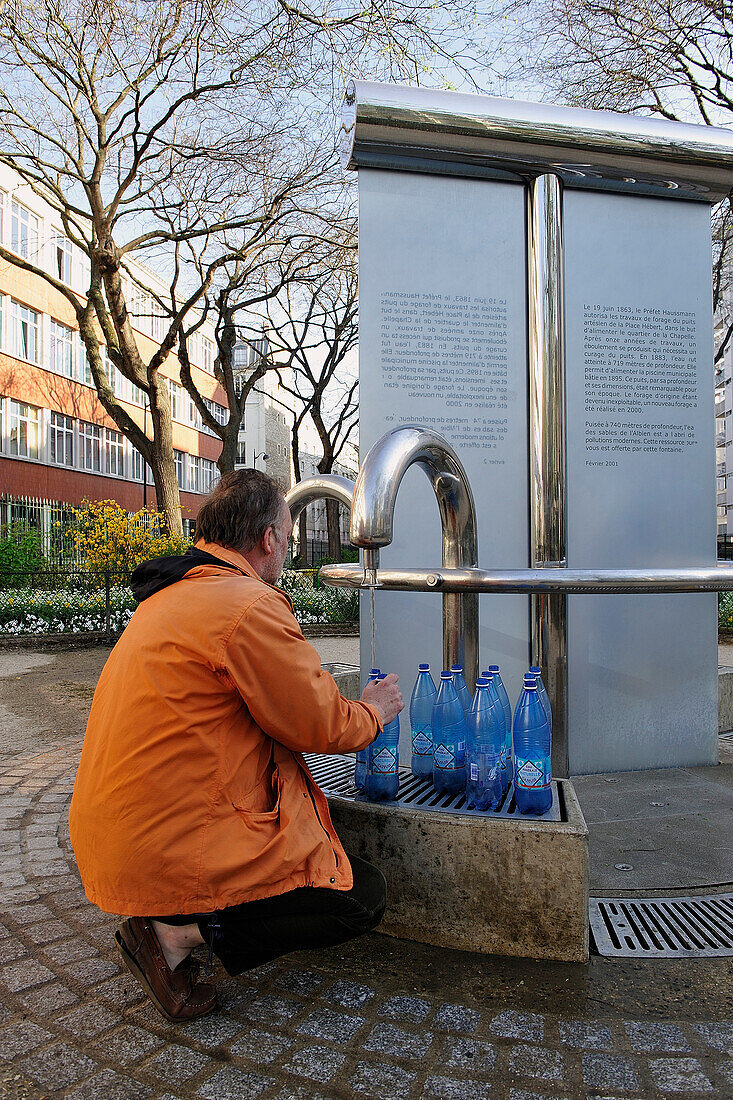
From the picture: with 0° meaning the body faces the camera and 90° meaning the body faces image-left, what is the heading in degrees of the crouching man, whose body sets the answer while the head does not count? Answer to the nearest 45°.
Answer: approximately 225°

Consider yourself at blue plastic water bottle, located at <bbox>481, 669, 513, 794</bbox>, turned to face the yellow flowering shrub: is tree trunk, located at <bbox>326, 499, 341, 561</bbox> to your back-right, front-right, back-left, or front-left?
front-right

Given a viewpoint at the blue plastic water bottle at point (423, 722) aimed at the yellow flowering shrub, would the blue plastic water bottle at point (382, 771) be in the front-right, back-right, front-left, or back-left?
back-left

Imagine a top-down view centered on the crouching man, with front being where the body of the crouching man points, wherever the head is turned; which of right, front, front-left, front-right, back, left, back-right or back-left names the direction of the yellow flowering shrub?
front-left

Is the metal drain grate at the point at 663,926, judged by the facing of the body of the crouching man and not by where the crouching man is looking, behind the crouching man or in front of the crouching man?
in front

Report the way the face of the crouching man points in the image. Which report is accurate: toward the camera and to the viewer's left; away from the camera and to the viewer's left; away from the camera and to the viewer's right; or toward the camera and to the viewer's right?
away from the camera and to the viewer's right

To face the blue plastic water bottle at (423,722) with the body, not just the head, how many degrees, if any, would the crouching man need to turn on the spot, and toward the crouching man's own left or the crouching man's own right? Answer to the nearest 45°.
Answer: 0° — they already face it

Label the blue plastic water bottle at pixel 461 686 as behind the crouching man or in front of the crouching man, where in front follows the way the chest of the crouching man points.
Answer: in front
